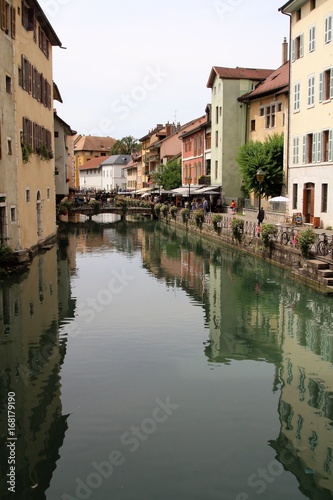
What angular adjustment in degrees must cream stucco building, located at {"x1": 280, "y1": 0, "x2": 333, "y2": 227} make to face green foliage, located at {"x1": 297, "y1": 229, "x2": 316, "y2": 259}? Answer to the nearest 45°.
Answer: approximately 45° to its left

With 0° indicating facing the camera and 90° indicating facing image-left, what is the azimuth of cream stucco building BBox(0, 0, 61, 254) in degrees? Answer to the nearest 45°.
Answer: approximately 315°

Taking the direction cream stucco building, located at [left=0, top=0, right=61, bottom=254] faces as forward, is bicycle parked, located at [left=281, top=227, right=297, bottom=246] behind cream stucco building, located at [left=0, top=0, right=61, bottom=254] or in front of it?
in front

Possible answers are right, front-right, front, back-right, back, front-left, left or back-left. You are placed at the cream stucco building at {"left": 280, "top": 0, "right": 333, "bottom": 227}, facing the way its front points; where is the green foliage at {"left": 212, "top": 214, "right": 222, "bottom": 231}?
right

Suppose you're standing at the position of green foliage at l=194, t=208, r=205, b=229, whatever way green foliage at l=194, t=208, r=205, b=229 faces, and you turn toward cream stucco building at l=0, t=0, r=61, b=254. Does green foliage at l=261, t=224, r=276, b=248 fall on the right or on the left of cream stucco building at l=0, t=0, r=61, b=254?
left

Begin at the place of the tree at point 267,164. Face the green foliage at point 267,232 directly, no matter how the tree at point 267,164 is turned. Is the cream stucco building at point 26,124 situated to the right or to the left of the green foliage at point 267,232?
right

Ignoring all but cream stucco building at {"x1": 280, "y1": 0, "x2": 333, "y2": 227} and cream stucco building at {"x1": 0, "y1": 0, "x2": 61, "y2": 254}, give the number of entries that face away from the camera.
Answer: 0

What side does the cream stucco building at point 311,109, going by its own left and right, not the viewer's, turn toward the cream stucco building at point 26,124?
front

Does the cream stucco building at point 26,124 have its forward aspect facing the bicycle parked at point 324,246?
yes

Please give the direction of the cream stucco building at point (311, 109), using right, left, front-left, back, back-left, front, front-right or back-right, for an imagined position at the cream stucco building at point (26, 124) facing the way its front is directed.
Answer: front-left

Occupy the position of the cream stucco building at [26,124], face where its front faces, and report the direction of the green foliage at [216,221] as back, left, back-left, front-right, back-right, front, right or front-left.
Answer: left
